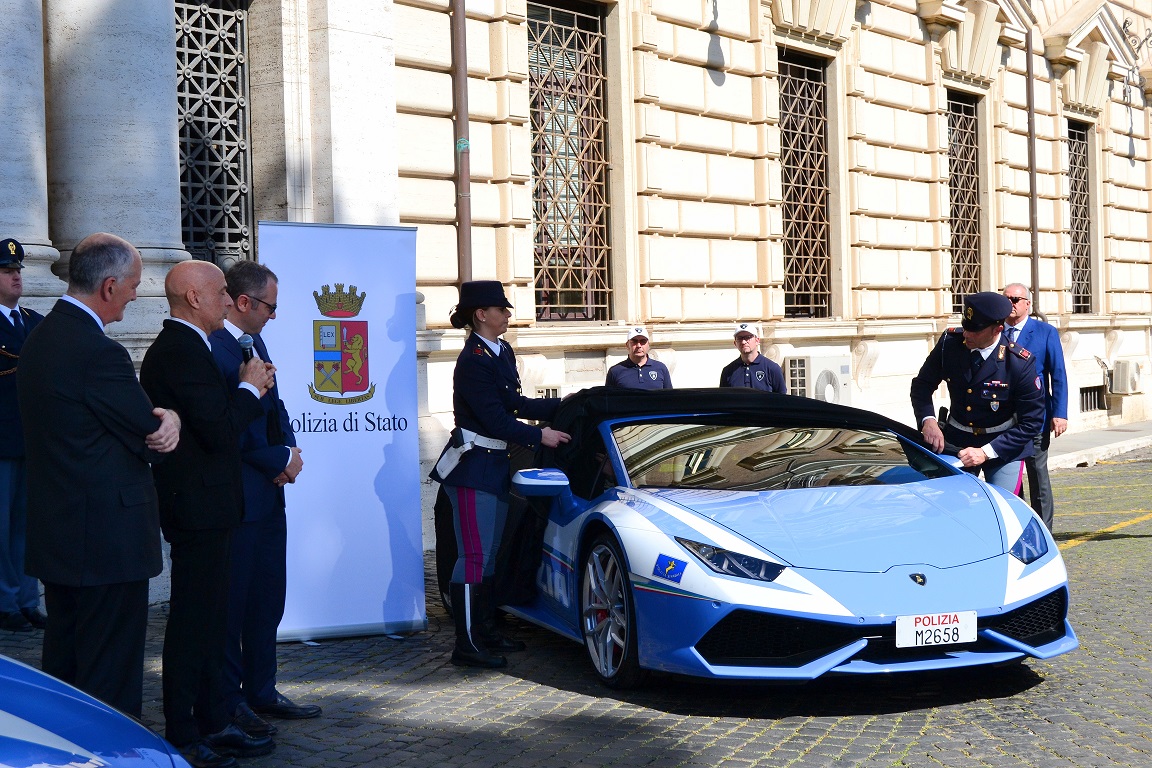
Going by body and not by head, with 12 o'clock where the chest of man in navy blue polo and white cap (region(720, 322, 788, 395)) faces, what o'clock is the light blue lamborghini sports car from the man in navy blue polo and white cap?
The light blue lamborghini sports car is roughly at 12 o'clock from the man in navy blue polo and white cap.

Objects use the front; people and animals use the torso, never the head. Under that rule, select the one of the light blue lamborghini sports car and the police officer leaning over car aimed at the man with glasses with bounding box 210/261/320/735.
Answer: the police officer leaning over car

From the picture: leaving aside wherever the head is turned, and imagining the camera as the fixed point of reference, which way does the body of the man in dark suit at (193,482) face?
to the viewer's right

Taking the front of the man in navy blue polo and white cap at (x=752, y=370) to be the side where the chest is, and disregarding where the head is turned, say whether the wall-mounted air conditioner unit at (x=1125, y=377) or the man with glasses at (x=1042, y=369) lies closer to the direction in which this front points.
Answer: the man with glasses

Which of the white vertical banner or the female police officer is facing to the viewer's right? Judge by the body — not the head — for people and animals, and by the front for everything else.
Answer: the female police officer

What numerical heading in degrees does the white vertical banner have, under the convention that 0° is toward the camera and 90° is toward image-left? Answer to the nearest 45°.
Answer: approximately 0°

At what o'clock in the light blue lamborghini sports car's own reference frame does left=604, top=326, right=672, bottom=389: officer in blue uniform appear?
The officer in blue uniform is roughly at 7 o'clock from the light blue lamborghini sports car.

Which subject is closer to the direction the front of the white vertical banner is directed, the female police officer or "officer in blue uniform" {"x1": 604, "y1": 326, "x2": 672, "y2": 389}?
the female police officer

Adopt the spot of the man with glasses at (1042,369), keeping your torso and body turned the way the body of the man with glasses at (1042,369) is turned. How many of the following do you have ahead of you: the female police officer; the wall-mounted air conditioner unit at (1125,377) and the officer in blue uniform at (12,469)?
2

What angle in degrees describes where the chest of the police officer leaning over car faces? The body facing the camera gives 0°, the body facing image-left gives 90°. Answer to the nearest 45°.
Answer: approximately 45°

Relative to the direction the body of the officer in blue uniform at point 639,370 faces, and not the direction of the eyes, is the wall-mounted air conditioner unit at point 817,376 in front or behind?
behind

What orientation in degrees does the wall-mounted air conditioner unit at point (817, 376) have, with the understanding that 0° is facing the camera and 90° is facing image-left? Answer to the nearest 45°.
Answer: approximately 315°
